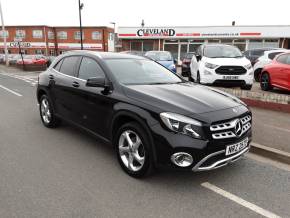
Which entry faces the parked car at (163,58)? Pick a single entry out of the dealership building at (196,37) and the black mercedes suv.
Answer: the dealership building

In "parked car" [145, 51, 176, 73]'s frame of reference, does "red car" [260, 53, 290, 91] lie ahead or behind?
ahead

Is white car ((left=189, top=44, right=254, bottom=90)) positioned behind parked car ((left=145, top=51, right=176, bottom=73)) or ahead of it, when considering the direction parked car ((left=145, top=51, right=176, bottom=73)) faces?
ahead

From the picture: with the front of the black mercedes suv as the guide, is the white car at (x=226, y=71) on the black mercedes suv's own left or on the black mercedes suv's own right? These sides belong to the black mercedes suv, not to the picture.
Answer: on the black mercedes suv's own left

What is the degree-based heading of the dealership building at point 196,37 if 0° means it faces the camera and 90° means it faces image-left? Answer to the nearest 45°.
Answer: approximately 0°

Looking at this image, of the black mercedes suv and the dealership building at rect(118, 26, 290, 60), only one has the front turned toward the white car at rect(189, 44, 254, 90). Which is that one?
the dealership building

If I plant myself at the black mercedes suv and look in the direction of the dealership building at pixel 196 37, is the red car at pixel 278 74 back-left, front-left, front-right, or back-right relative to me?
front-right

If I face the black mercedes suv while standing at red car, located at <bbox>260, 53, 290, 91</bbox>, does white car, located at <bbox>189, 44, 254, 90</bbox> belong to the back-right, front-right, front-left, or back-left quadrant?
front-right

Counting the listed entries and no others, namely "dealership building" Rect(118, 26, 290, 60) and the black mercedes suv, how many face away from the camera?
0

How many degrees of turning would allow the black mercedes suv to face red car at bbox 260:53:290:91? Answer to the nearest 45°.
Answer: approximately 90° to its left

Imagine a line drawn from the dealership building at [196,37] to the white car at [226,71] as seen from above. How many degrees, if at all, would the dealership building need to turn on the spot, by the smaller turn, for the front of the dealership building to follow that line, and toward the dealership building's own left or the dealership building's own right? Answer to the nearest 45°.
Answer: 0° — it already faces it

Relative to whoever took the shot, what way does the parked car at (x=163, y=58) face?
facing the viewer and to the right of the viewer

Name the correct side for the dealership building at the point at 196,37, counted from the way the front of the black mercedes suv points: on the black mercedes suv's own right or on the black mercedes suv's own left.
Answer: on the black mercedes suv's own left

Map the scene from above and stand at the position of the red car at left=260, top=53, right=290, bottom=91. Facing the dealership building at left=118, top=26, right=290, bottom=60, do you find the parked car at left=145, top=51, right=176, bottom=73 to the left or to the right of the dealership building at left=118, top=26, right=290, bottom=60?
left

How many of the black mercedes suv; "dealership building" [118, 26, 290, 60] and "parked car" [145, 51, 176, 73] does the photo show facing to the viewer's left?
0

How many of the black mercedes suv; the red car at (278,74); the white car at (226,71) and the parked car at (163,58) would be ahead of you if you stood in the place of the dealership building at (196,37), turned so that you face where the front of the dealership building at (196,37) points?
4

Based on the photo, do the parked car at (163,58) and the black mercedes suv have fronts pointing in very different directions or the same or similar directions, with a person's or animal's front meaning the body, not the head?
same or similar directions
